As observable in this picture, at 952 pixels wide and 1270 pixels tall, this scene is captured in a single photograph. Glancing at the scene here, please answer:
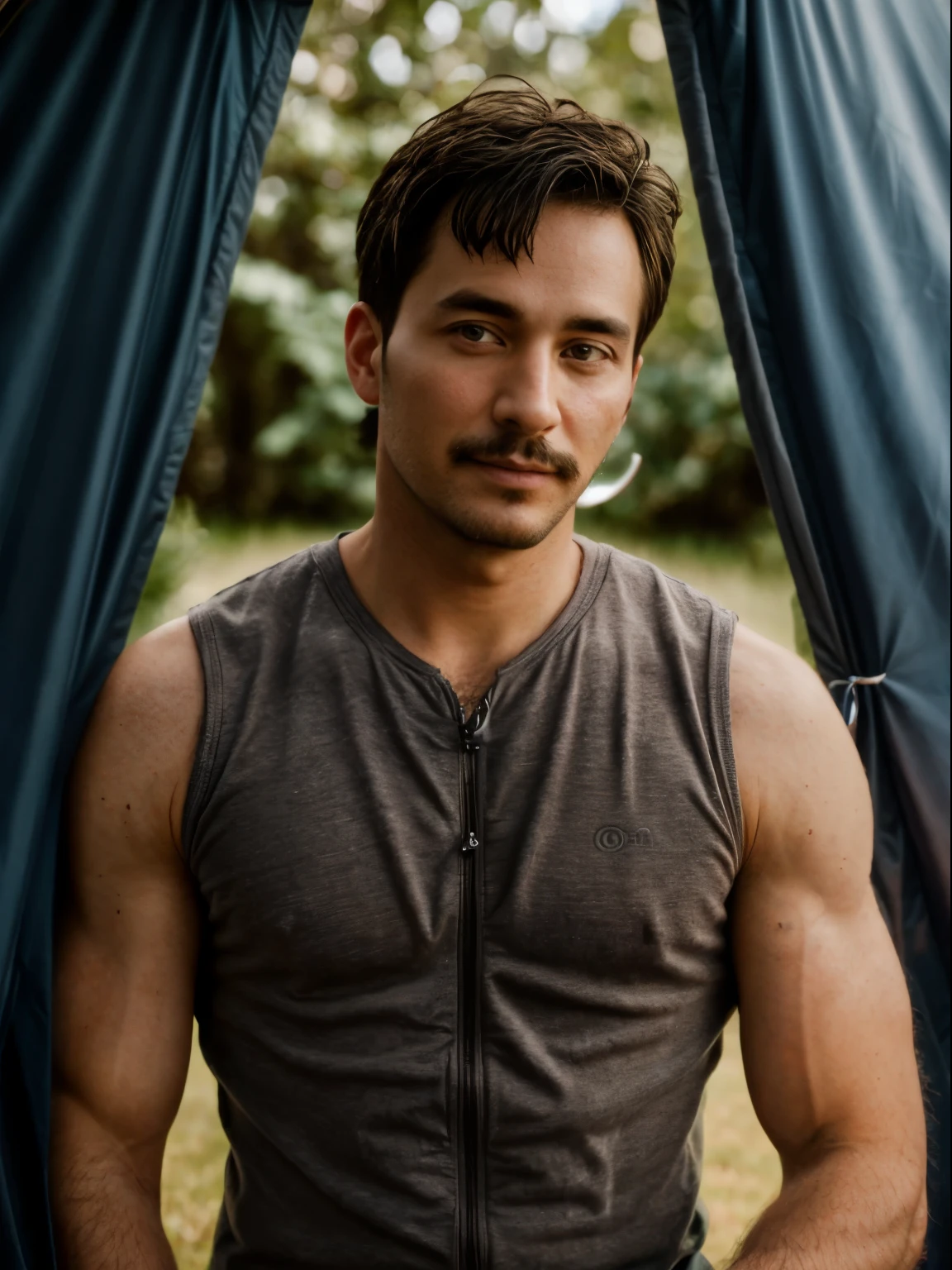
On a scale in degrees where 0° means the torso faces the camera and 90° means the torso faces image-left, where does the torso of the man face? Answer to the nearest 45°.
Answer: approximately 0°
